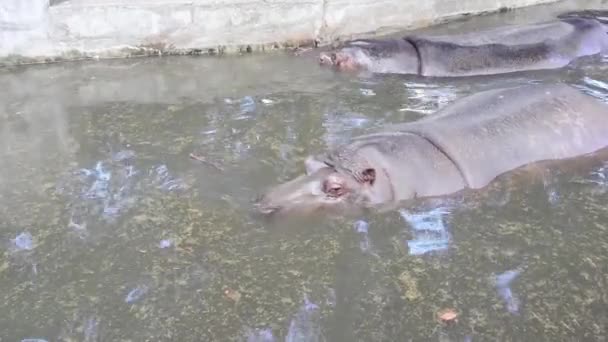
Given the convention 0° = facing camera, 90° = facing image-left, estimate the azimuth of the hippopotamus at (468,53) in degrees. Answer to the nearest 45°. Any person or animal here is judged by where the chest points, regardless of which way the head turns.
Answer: approximately 90°

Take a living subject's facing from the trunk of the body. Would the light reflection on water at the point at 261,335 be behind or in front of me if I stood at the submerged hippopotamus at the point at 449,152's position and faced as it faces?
in front

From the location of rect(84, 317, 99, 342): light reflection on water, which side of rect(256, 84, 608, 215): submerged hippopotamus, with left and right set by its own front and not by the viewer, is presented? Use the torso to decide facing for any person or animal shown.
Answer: front

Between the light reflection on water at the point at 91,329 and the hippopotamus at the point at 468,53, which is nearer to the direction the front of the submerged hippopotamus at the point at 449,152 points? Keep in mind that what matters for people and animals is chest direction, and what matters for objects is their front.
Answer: the light reflection on water

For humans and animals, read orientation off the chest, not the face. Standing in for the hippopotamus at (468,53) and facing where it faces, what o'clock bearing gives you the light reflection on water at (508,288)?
The light reflection on water is roughly at 9 o'clock from the hippopotamus.

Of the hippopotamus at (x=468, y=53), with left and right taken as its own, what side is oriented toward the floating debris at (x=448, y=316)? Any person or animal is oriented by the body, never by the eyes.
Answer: left

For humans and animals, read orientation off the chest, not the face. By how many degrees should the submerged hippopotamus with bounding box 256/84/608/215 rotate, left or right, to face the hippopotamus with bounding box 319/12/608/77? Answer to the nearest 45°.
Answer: approximately 135° to its right

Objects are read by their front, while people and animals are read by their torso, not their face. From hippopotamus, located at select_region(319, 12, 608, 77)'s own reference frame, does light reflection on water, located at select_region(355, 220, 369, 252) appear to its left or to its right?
on its left

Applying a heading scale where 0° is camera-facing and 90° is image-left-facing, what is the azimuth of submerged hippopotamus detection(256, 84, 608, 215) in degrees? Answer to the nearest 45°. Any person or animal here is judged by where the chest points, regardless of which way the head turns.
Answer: approximately 45°

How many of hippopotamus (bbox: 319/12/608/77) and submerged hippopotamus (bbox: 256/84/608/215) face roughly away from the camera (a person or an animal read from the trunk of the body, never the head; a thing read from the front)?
0
